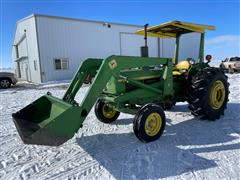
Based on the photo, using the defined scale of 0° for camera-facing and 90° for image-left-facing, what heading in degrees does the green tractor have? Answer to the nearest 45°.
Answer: approximately 45°

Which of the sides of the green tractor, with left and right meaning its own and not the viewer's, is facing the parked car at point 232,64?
back
